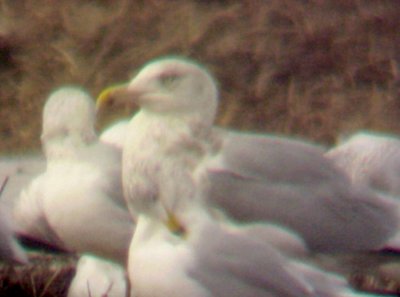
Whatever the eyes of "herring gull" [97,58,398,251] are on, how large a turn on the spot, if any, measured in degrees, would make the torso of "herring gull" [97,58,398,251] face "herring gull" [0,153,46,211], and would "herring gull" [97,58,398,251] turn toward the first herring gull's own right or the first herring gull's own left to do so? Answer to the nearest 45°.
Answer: approximately 45° to the first herring gull's own right

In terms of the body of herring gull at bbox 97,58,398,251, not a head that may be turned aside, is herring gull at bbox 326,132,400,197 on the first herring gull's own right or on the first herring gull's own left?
on the first herring gull's own right

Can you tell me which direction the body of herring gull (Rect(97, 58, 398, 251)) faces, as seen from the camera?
to the viewer's left
